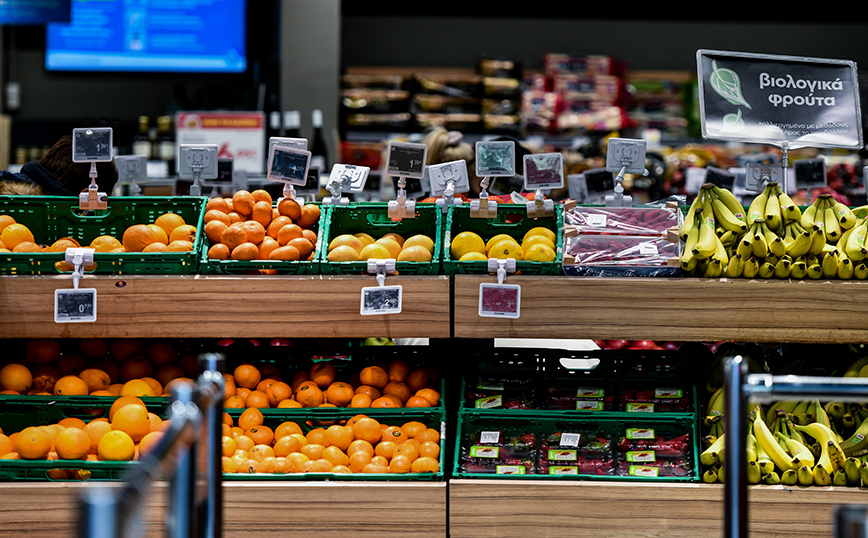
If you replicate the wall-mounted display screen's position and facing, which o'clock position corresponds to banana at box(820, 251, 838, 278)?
The banana is roughly at 11 o'clock from the wall-mounted display screen.

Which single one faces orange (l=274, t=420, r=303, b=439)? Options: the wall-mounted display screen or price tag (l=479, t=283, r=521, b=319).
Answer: the wall-mounted display screen

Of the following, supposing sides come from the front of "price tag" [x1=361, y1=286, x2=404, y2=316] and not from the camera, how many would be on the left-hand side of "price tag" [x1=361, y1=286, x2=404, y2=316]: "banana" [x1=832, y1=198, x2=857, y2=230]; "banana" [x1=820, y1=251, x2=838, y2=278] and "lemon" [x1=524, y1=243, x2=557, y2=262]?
3

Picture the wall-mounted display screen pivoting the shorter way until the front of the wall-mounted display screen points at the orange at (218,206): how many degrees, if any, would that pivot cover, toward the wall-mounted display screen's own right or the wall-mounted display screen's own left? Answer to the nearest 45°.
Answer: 0° — it already faces it

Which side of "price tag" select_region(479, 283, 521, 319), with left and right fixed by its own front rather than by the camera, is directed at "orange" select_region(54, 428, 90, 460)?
right

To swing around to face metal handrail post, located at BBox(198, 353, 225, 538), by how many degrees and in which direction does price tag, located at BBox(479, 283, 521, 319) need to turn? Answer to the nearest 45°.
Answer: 0° — it already faces it

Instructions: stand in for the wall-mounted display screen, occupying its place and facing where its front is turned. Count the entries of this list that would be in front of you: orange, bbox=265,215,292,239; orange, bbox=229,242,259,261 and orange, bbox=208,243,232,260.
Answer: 3

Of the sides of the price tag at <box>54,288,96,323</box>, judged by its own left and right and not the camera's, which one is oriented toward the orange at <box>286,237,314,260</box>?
left
